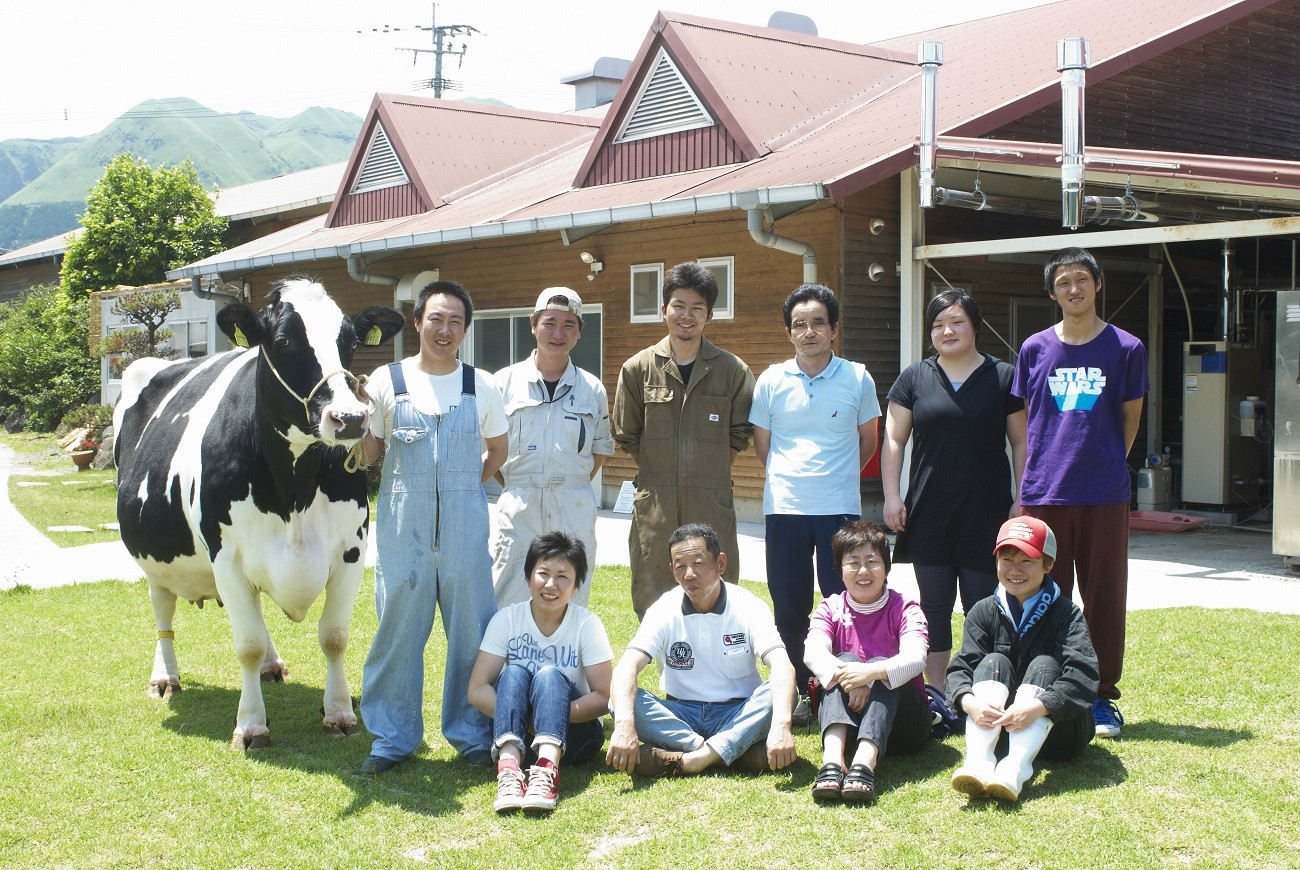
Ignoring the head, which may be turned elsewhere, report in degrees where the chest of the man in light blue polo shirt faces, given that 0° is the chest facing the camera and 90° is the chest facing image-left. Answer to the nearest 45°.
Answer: approximately 0°

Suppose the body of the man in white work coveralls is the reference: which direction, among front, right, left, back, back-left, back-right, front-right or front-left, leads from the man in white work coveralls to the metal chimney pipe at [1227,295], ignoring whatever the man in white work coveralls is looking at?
back-left

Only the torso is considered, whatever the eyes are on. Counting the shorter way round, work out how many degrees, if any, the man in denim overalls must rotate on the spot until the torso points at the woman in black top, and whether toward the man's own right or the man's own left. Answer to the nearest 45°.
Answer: approximately 90° to the man's own left

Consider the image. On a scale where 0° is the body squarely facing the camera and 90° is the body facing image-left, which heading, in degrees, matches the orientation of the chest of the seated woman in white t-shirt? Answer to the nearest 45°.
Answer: approximately 0°

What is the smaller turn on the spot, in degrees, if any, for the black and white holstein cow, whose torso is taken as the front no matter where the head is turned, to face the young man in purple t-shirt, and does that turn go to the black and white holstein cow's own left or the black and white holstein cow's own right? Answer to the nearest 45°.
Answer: approximately 45° to the black and white holstein cow's own left

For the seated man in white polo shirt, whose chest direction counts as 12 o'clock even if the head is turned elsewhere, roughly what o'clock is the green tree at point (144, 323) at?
The green tree is roughly at 5 o'clock from the seated man in white polo shirt.

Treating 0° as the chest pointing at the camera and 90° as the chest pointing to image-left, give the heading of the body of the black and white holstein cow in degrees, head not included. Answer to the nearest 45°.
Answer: approximately 315°

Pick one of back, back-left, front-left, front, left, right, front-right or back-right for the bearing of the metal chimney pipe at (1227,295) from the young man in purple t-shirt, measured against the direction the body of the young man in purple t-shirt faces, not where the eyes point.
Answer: back
